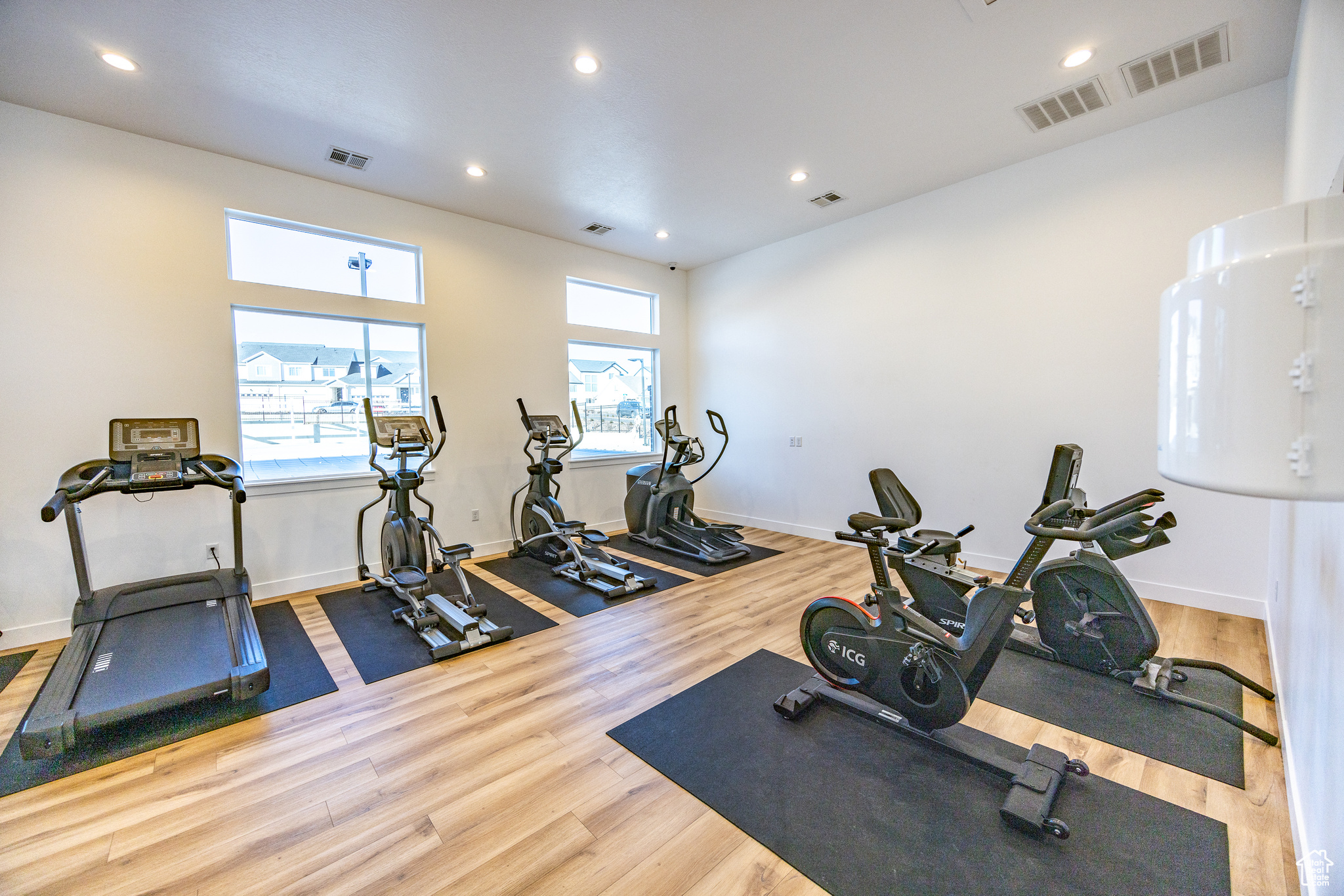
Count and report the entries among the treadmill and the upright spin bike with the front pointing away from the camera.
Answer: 1

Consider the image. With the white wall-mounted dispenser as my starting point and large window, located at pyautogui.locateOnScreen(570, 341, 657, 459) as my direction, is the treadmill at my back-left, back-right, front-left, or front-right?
front-left

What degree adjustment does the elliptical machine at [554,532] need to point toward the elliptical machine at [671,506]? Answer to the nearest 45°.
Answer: approximately 135° to its right

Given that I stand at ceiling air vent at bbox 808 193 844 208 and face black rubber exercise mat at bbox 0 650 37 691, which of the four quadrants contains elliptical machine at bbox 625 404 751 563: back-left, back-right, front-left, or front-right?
front-right

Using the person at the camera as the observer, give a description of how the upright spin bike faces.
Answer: facing the viewer and to the right of the viewer

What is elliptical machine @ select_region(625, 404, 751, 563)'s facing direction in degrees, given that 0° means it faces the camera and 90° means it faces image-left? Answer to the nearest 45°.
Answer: approximately 135°

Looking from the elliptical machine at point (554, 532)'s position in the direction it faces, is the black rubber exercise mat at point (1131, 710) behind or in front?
behind

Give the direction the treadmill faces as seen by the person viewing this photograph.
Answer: facing away from the viewer

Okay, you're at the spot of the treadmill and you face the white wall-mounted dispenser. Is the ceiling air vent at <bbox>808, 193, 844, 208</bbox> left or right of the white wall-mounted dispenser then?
left

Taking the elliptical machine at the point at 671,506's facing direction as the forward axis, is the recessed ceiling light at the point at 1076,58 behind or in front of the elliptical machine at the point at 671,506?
behind

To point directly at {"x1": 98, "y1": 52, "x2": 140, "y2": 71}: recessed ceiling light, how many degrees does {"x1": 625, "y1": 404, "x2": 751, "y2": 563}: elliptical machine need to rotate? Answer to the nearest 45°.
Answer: approximately 90° to its left

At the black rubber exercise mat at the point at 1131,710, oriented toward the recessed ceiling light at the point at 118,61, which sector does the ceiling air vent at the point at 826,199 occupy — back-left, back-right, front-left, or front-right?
front-right

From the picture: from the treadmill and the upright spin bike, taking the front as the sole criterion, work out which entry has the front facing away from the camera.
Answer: the treadmill

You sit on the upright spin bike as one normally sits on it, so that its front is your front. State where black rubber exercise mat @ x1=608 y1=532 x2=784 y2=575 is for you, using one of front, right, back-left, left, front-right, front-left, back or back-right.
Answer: back

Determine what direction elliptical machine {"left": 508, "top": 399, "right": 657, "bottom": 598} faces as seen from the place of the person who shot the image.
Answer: facing away from the viewer and to the left of the viewer
